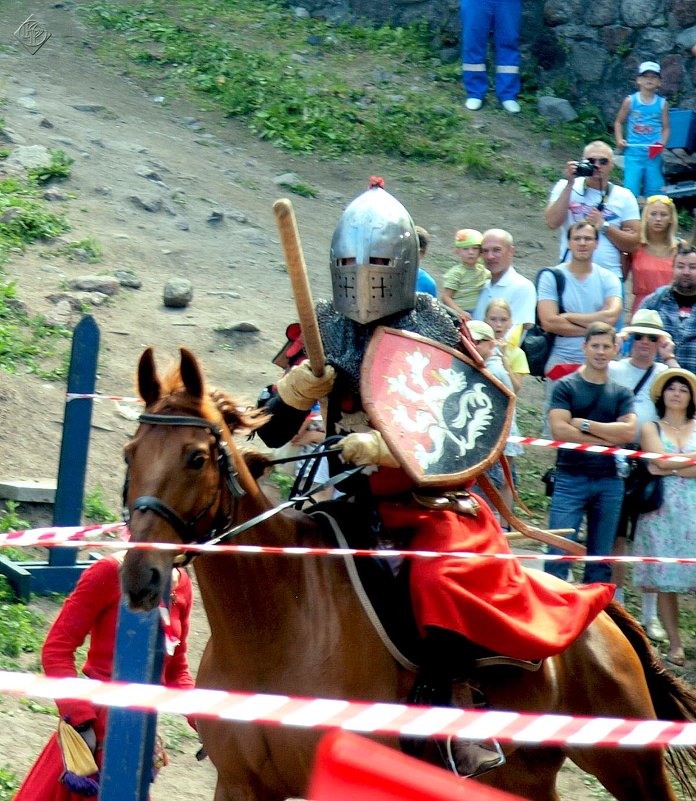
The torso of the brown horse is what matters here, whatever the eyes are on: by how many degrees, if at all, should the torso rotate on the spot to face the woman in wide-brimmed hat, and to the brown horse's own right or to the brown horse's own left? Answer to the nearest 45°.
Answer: approximately 180°

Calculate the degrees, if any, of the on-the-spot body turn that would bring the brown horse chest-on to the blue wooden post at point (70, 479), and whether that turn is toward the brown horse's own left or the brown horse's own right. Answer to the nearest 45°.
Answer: approximately 90° to the brown horse's own right

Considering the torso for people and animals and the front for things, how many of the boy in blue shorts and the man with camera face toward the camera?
2

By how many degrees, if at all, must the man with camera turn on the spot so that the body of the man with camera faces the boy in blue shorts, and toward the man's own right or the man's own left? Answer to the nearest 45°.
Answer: approximately 180°

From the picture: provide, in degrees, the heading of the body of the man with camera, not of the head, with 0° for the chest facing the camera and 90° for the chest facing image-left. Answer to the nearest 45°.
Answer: approximately 0°

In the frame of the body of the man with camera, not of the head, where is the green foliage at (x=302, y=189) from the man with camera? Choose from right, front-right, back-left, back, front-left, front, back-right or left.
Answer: back-right

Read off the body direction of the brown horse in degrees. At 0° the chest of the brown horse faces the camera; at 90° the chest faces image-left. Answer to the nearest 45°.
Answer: approximately 45°

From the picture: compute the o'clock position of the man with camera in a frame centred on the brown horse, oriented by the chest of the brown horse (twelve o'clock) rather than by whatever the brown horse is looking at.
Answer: The man with camera is roughly at 5 o'clock from the brown horse.

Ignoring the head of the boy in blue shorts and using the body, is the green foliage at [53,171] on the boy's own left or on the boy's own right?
on the boy's own right

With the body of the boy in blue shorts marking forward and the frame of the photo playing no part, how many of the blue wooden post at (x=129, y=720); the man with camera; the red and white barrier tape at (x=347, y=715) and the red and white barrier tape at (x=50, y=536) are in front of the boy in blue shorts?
4
